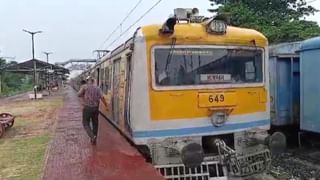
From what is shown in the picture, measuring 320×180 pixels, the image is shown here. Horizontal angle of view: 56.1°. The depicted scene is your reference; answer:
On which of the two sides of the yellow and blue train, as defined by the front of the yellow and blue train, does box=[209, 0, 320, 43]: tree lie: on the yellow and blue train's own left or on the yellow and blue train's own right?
on the yellow and blue train's own left

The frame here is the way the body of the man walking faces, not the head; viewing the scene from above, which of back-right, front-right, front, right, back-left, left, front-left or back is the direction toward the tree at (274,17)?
front-right

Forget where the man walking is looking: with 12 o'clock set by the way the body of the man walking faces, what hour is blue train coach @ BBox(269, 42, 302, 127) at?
The blue train coach is roughly at 3 o'clock from the man walking.

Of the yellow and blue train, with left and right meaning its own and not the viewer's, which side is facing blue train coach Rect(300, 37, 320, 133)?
left

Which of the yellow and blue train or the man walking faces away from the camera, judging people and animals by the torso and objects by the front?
the man walking

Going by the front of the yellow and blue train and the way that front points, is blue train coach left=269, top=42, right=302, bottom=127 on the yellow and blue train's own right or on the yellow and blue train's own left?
on the yellow and blue train's own left

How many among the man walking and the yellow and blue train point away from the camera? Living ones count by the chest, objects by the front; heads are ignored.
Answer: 1

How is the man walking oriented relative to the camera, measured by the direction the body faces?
away from the camera

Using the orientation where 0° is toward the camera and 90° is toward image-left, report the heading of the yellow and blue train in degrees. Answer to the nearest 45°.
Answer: approximately 315°
